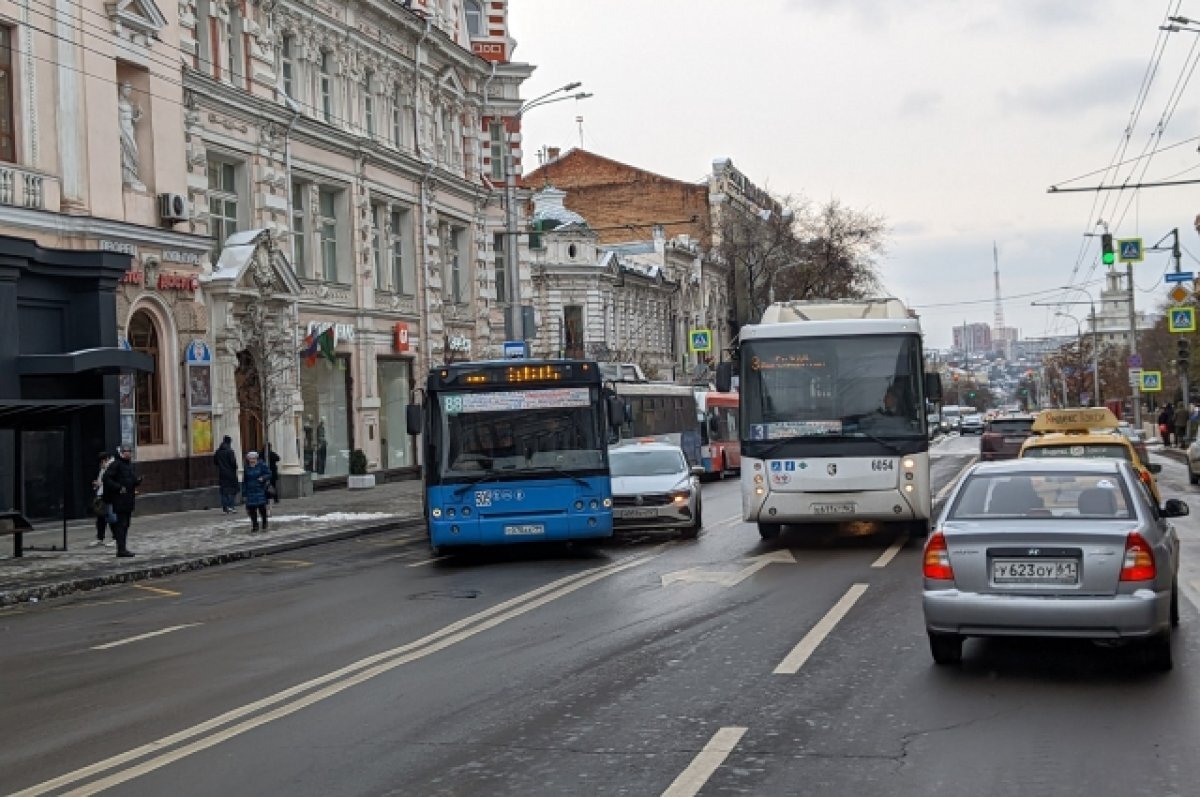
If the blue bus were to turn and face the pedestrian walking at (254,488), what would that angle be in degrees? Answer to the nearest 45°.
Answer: approximately 135° to its right

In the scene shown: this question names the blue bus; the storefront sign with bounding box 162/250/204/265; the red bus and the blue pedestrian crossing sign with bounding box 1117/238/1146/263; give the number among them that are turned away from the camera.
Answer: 0

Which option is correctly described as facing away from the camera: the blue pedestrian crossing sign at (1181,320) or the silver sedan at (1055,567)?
the silver sedan

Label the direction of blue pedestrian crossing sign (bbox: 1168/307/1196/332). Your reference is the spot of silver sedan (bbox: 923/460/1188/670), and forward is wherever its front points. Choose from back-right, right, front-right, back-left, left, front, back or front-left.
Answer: front

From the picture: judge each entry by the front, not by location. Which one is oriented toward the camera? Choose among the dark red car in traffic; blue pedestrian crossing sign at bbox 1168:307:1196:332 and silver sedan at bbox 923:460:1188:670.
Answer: the blue pedestrian crossing sign

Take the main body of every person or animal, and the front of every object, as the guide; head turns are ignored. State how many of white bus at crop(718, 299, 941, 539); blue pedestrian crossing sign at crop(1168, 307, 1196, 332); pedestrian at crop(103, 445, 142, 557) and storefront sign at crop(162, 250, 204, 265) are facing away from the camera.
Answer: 0

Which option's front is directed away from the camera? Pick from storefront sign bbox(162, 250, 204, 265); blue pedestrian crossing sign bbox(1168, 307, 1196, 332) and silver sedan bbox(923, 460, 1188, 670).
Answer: the silver sedan

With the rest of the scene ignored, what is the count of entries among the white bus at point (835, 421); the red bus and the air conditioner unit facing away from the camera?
0

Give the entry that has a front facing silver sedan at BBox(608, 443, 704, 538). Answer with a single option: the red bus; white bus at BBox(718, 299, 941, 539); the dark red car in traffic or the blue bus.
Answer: the red bus

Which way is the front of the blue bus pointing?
toward the camera

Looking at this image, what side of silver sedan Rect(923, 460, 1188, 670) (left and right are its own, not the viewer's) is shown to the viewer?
back

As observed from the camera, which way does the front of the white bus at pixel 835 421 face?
facing the viewer

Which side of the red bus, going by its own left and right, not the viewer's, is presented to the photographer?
front
